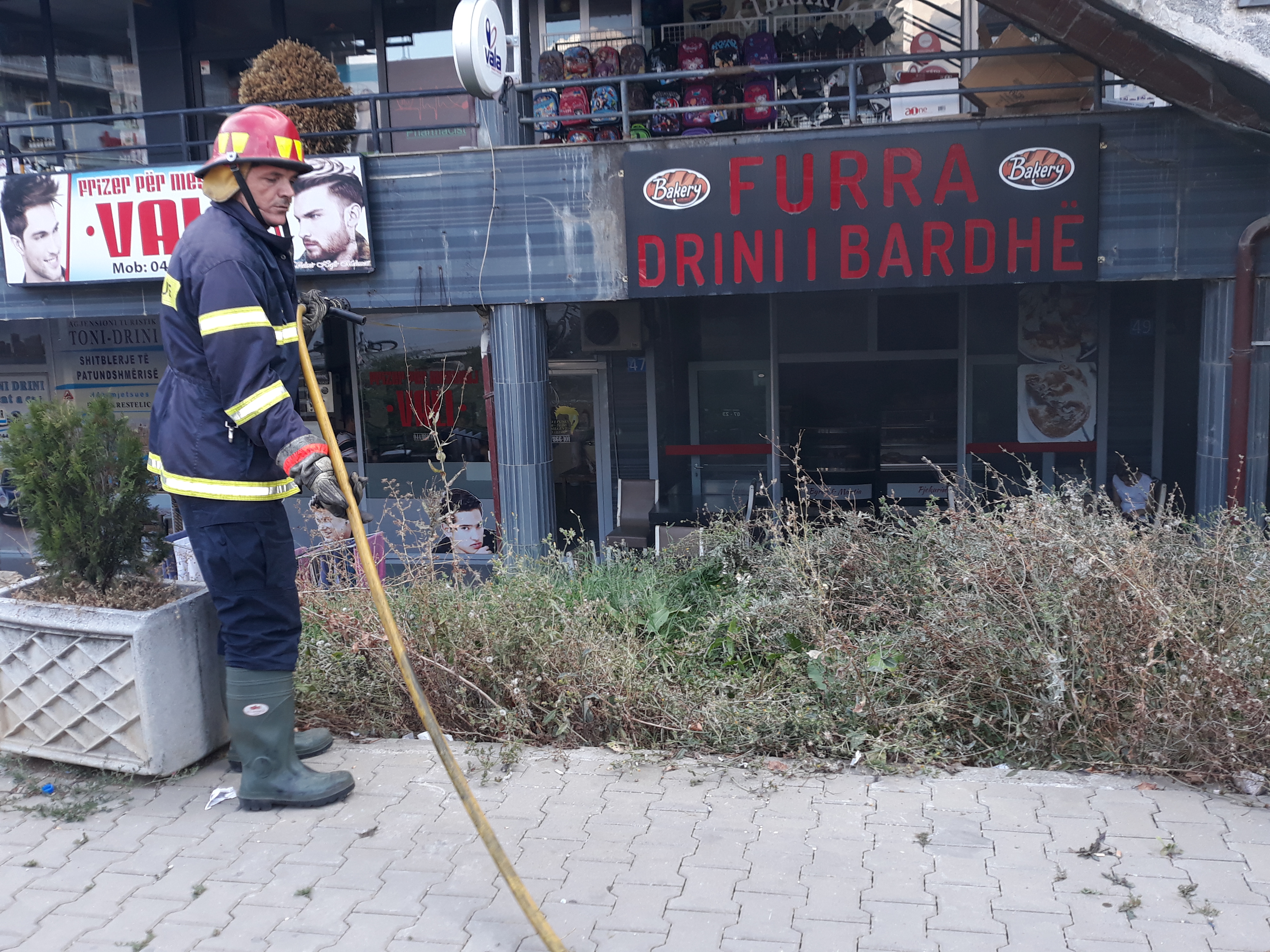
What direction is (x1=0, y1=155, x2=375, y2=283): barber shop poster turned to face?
toward the camera

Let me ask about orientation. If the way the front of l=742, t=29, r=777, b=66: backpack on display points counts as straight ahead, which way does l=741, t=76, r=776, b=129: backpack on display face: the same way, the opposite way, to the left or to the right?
the same way

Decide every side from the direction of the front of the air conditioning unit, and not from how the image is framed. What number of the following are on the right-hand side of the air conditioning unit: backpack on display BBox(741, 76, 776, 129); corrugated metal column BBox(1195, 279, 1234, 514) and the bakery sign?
0

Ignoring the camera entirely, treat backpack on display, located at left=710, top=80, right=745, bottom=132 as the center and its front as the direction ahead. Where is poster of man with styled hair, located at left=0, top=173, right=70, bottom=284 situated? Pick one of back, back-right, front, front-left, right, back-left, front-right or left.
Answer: right

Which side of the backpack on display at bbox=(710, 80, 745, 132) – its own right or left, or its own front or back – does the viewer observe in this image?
front

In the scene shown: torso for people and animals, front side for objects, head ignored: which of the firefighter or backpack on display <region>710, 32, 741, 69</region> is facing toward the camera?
the backpack on display

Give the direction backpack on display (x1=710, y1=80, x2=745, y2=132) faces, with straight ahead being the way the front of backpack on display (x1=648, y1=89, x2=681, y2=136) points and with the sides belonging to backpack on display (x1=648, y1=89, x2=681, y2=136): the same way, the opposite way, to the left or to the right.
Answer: the same way

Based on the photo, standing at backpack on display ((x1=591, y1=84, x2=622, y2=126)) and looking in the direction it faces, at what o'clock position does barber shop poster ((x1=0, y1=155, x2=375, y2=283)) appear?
The barber shop poster is roughly at 3 o'clock from the backpack on display.

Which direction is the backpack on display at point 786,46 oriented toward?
toward the camera

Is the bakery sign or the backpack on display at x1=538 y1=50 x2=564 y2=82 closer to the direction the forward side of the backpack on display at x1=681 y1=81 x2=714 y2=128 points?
the bakery sign

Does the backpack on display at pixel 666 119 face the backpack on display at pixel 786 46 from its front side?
no

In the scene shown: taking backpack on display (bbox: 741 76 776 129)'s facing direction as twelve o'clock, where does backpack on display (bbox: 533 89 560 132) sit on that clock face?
backpack on display (bbox: 533 89 560 132) is roughly at 3 o'clock from backpack on display (bbox: 741 76 776 129).

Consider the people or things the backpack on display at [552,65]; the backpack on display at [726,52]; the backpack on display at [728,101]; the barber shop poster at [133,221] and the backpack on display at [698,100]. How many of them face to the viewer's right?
0

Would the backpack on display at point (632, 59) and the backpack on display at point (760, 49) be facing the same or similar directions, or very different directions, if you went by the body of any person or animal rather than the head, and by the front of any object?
same or similar directions

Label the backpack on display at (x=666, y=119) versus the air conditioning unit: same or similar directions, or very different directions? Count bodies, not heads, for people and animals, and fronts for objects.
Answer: same or similar directions

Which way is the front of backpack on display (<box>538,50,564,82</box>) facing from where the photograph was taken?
facing the viewer

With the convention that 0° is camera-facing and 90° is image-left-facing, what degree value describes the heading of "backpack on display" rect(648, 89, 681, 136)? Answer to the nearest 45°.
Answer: approximately 0°
